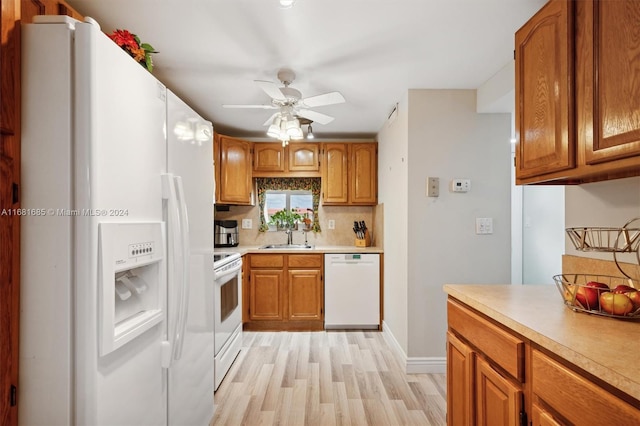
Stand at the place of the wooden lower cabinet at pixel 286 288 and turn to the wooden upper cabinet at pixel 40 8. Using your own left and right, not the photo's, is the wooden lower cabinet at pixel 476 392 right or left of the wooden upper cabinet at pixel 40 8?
left

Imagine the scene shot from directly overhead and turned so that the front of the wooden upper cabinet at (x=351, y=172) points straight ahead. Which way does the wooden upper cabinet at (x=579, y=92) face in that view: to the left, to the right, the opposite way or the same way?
to the right

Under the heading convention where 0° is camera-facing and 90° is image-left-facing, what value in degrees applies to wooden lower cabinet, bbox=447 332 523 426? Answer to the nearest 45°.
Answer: approximately 45°

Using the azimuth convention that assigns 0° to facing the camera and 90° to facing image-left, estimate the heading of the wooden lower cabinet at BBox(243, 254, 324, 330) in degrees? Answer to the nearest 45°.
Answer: approximately 0°

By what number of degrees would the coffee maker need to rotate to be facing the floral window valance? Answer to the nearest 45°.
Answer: approximately 45° to its left

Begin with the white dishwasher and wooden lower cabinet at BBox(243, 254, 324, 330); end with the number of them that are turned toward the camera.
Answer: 2

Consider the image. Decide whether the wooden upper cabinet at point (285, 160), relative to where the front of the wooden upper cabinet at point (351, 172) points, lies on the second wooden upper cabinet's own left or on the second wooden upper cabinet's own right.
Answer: on the second wooden upper cabinet's own right

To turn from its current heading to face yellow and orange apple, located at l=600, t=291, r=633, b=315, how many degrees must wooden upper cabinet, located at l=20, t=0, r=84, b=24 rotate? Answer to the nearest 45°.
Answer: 0° — it already faces it

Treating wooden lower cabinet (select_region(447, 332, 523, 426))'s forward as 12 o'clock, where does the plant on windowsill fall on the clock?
The plant on windowsill is roughly at 3 o'clock from the wooden lower cabinet.

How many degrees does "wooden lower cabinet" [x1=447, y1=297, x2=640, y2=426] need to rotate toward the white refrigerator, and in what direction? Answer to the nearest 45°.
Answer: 0° — it already faces it

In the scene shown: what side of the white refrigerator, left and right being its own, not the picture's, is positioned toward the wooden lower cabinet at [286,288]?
left

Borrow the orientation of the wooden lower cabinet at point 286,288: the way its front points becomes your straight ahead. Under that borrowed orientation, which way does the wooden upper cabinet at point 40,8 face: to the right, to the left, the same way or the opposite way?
to the left
